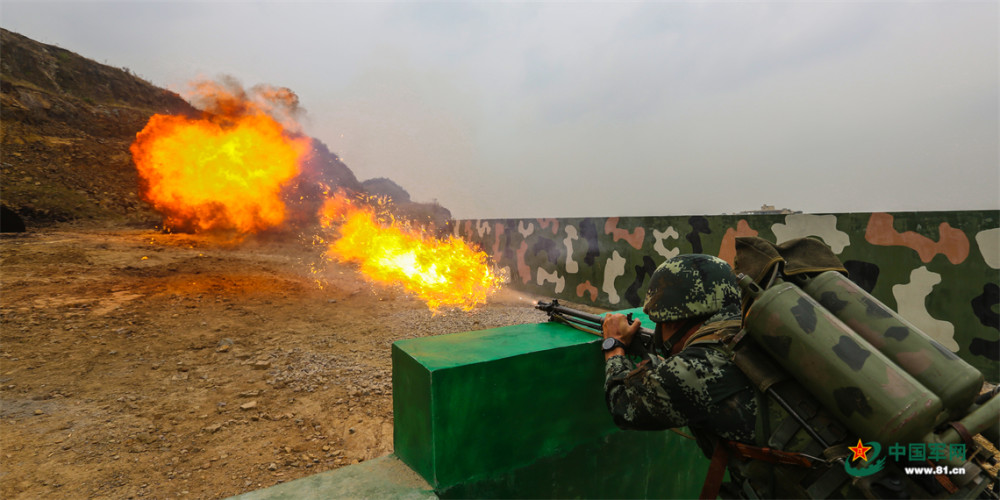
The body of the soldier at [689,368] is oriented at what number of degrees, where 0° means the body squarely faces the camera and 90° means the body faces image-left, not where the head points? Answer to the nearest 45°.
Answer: approximately 135°

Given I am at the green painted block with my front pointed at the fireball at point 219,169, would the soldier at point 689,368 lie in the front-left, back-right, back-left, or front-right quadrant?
back-right

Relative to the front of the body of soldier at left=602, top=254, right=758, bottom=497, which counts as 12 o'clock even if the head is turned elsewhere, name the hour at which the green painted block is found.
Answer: The green painted block is roughly at 10 o'clock from the soldier.

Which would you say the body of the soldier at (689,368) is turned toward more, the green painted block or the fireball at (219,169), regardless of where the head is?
the fireball

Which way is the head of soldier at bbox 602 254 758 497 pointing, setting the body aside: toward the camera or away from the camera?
away from the camera

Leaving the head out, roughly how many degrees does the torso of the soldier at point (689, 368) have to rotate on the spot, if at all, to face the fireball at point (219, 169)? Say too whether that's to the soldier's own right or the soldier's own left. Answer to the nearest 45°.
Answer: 0° — they already face it

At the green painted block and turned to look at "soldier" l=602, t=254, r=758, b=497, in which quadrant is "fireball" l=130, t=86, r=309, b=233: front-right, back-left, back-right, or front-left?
back-left
